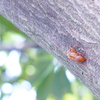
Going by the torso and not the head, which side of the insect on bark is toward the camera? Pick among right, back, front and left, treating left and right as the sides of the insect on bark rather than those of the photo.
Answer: left
